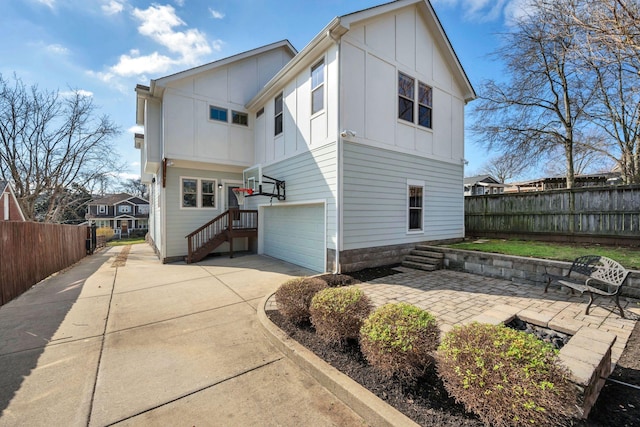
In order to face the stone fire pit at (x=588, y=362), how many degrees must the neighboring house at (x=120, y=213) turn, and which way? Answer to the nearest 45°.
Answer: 0° — it already faces it

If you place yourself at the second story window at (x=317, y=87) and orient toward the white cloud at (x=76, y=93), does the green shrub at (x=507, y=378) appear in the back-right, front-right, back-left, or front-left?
back-left

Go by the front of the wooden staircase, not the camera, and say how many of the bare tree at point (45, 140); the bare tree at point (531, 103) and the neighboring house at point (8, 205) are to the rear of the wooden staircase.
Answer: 1

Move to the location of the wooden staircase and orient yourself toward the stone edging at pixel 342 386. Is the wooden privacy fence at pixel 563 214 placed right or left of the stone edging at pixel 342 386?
left

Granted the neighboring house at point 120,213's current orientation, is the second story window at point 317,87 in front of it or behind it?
in front
